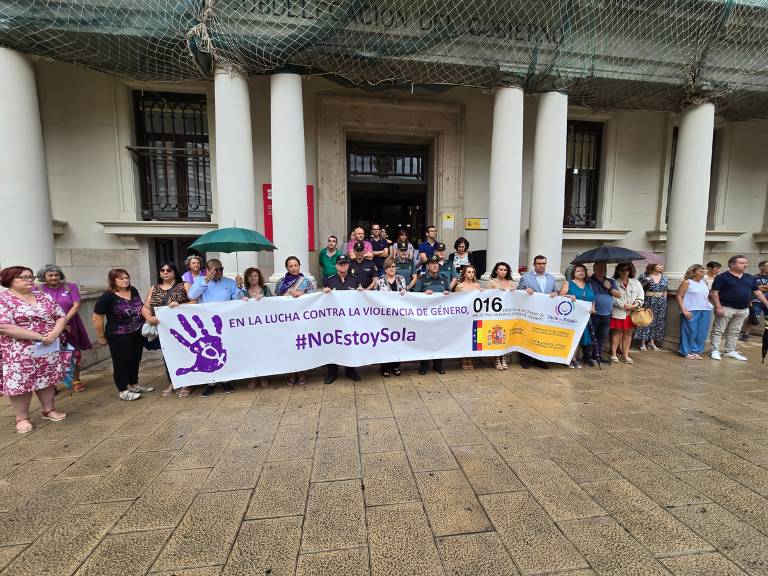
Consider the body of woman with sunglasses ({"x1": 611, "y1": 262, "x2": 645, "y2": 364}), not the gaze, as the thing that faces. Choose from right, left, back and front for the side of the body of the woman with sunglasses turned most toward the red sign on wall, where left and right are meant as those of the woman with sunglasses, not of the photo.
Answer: right

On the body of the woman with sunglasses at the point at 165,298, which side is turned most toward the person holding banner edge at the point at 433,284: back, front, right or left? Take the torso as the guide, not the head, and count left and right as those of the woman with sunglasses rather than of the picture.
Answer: left

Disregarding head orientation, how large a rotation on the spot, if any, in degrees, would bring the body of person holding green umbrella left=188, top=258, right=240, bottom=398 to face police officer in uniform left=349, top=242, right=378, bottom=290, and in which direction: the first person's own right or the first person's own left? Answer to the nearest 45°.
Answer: approximately 90° to the first person's own left

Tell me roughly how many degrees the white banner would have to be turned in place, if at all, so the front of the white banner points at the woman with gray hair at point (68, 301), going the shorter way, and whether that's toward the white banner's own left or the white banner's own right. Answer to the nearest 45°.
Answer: approximately 90° to the white banner's own right
